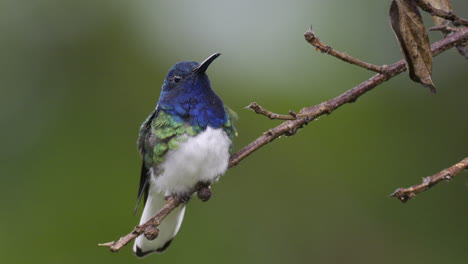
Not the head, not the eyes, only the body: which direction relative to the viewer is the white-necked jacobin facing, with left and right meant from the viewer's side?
facing the viewer and to the right of the viewer
